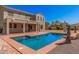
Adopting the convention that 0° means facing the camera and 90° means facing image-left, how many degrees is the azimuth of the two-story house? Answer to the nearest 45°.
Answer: approximately 315°

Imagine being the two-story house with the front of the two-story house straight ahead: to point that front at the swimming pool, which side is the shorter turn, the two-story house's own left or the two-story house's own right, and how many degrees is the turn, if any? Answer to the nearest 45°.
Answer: approximately 45° to the two-story house's own right
